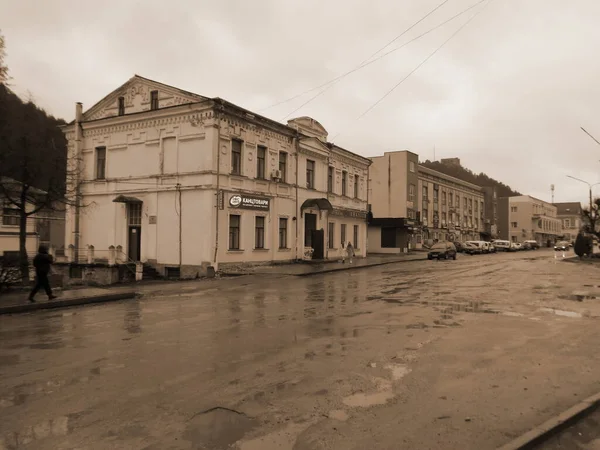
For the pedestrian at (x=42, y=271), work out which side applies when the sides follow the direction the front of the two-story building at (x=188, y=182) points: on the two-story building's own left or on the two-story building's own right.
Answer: on the two-story building's own right

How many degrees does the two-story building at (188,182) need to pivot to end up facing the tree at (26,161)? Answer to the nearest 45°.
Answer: approximately 90° to its right

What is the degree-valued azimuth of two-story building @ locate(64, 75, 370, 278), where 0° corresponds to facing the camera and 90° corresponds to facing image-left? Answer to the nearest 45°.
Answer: approximately 315°
